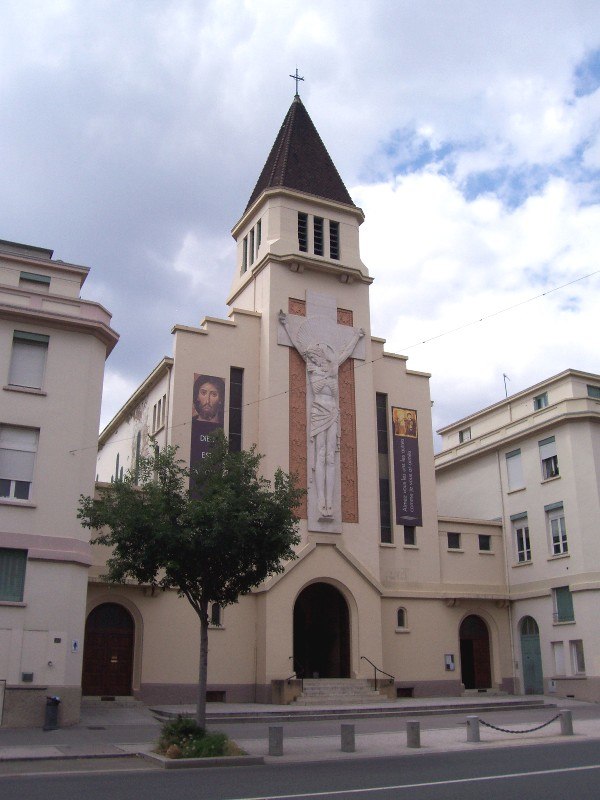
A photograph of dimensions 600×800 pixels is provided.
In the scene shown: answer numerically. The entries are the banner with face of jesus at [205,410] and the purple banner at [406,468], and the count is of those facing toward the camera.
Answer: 2

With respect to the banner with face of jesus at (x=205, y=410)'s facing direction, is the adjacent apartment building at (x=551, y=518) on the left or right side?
on its left

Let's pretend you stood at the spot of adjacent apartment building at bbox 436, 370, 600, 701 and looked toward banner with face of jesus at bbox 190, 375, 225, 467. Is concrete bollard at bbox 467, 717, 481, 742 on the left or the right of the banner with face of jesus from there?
left

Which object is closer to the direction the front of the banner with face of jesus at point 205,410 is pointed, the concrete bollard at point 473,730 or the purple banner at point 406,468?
the concrete bollard

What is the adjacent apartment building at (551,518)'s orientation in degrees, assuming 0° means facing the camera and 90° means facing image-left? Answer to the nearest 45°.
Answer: approximately 45°

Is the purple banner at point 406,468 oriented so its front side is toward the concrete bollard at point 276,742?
yes

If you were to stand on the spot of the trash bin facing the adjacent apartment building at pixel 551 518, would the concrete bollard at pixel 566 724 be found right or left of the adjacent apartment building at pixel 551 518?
right

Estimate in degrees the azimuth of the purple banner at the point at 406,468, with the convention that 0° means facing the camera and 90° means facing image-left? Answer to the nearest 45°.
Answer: approximately 0°
